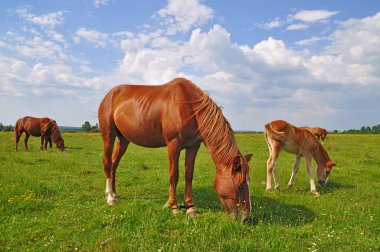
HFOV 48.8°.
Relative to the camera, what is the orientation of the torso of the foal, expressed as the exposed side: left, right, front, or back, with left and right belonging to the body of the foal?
right

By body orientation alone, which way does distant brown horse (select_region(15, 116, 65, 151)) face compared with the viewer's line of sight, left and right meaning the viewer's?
facing to the right of the viewer

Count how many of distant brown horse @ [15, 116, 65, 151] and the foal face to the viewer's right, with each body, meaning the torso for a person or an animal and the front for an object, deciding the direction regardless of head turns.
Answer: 2

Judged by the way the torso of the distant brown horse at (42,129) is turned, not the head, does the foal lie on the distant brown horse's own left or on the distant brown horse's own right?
on the distant brown horse's own right
